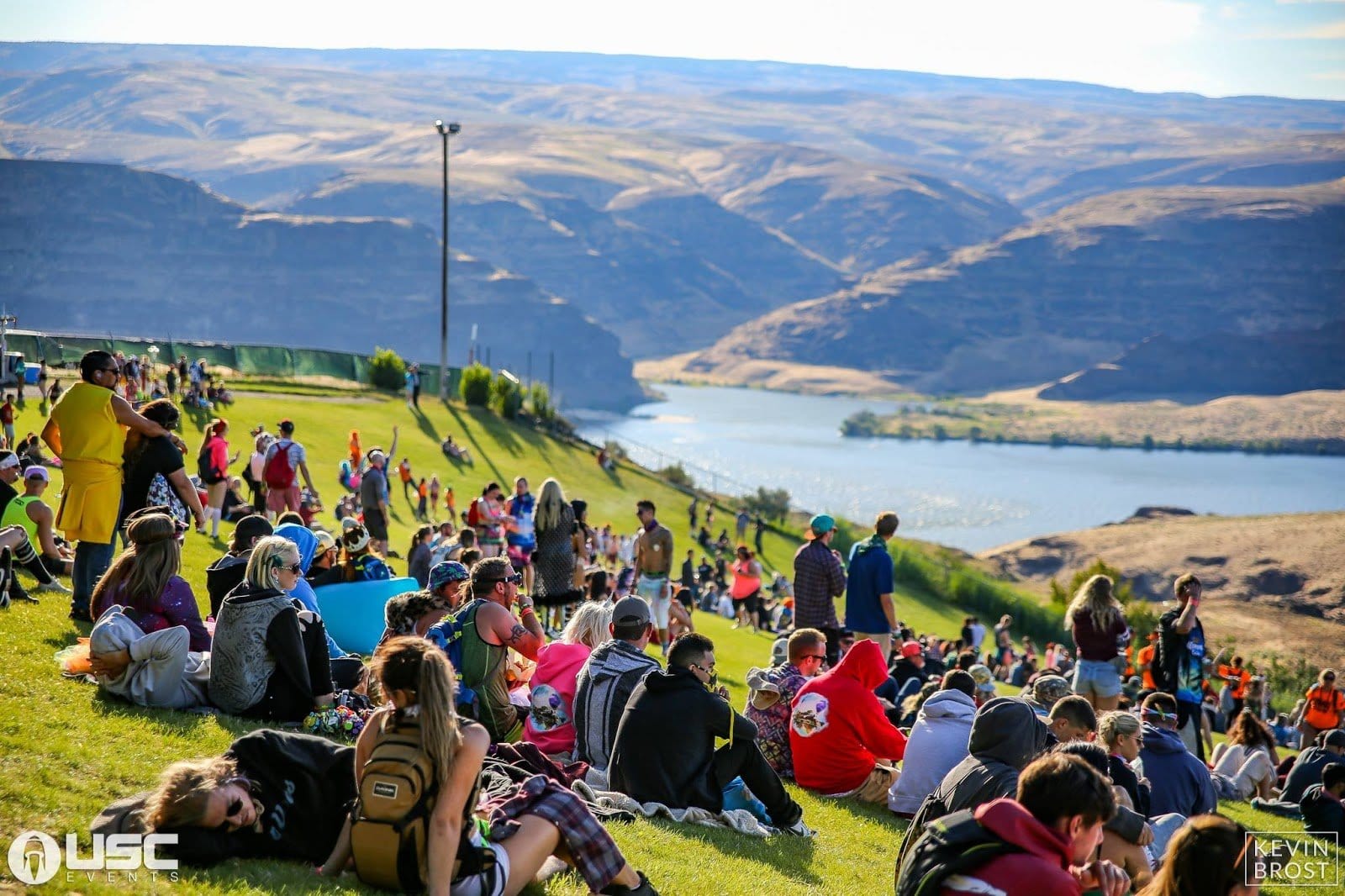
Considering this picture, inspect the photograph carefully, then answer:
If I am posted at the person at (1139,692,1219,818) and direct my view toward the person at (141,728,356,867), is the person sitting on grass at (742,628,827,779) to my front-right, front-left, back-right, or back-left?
front-right

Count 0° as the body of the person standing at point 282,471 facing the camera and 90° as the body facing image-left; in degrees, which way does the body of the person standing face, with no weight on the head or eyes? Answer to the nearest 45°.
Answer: approximately 180°

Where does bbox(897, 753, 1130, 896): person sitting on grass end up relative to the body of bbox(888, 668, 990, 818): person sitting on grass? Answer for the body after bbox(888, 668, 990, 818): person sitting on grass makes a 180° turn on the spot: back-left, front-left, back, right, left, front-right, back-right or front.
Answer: front-left

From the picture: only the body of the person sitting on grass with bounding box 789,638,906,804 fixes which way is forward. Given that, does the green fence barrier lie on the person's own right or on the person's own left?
on the person's own left

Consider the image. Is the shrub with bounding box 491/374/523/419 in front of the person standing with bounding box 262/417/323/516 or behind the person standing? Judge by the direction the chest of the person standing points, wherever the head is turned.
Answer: in front

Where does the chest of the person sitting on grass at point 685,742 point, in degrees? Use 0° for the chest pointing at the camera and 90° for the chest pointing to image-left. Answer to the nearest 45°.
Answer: approximately 225°

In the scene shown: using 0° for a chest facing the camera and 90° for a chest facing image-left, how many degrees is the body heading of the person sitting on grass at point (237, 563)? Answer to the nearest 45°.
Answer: approximately 225°

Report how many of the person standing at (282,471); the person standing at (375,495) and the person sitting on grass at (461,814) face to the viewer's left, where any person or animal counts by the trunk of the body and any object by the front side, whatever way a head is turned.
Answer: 0

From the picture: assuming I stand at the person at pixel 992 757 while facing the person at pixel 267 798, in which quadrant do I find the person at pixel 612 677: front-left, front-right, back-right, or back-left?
front-right

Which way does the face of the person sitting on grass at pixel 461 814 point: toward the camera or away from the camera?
away from the camera

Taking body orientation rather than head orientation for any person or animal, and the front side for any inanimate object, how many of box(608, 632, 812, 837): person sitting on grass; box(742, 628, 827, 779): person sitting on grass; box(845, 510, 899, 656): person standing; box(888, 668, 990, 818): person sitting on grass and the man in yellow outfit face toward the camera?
0

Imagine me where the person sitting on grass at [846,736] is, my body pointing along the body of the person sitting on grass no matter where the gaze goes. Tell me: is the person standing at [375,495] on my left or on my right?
on my left

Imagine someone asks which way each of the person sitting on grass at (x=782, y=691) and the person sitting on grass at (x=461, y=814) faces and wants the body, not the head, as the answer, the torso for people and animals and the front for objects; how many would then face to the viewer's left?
0

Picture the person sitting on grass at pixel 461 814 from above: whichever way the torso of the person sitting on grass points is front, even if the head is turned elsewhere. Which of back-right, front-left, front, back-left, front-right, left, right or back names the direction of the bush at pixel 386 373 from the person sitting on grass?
front-left

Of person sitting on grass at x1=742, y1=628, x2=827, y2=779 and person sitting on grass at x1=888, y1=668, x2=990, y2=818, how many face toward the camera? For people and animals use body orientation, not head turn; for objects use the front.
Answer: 0

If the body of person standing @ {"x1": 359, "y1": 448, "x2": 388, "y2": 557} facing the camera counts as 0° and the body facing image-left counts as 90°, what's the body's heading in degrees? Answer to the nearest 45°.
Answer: approximately 225°

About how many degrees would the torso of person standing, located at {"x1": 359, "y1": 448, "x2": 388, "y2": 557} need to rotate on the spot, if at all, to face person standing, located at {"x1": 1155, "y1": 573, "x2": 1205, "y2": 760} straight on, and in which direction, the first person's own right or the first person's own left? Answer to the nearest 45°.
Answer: approximately 90° to the first person's own right

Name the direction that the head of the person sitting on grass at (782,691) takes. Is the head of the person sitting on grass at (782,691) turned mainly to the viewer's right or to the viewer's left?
to the viewer's right
